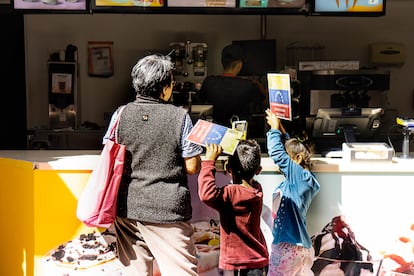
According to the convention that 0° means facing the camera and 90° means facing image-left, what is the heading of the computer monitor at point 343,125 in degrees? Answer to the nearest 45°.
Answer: approximately 180°

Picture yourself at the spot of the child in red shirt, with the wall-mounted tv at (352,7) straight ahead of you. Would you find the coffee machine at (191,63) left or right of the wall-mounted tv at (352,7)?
left

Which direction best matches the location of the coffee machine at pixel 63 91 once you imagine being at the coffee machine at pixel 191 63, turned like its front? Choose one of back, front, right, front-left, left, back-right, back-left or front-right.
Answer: right

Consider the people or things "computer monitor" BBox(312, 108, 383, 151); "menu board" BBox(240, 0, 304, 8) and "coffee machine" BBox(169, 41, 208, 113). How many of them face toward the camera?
2

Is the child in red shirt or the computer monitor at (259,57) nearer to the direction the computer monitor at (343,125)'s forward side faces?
the computer monitor

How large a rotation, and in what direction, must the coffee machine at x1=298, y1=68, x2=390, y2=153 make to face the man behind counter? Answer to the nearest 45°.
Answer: approximately 90° to its right

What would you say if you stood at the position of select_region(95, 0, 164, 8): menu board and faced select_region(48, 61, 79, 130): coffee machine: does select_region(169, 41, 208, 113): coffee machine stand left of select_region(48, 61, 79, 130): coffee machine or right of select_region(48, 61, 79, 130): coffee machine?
right

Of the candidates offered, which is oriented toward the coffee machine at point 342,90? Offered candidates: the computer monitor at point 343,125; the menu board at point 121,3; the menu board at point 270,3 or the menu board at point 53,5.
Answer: the computer monitor

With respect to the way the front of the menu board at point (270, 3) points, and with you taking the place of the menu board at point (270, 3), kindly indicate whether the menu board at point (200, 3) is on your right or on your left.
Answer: on your right

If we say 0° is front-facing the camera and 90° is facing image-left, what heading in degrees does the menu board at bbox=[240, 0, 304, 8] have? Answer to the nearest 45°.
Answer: approximately 0°
